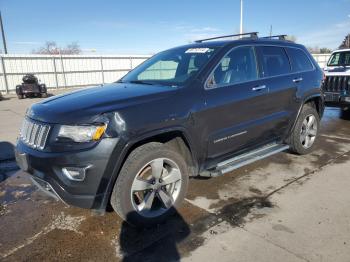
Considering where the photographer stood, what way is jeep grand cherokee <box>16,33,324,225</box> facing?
facing the viewer and to the left of the viewer

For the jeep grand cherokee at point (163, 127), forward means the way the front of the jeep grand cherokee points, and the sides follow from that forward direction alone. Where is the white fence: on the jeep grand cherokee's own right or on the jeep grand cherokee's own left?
on the jeep grand cherokee's own right
